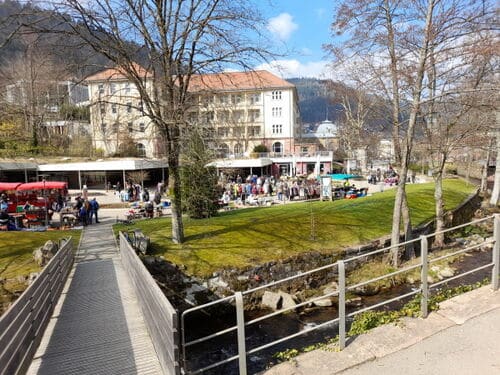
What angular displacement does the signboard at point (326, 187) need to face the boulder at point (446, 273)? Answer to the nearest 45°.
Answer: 0° — it already faces it

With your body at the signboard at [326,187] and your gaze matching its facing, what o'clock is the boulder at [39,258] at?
The boulder is roughly at 1 o'clock from the signboard.

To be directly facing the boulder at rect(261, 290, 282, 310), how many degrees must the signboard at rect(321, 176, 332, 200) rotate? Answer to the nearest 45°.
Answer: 0° — it already faces it

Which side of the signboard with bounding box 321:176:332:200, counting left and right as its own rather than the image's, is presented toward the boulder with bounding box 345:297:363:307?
front

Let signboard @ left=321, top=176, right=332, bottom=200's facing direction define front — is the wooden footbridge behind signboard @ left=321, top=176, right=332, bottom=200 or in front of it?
in front

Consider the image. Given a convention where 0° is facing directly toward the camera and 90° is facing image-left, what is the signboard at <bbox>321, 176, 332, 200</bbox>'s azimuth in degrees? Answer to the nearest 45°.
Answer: approximately 0°

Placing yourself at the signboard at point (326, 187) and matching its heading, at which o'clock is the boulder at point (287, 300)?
The boulder is roughly at 12 o'clock from the signboard.
